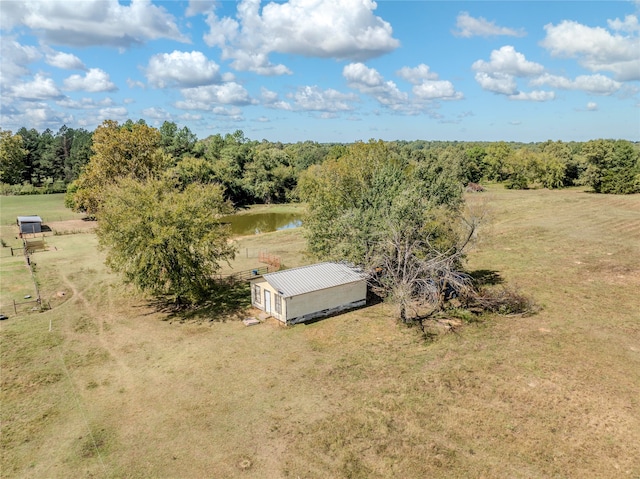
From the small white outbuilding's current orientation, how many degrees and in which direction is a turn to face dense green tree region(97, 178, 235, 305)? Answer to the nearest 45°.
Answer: approximately 45° to its right

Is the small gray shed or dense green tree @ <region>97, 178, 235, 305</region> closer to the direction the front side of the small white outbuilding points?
the dense green tree

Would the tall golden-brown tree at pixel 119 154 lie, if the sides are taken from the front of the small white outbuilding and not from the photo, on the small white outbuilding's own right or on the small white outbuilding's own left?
on the small white outbuilding's own right

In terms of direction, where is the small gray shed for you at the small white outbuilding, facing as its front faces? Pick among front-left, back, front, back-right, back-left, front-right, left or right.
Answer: right

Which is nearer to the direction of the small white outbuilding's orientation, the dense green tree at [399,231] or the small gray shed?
the small gray shed

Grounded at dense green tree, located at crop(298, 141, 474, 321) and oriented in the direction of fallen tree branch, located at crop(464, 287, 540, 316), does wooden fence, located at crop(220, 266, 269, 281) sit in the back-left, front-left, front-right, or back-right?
back-left

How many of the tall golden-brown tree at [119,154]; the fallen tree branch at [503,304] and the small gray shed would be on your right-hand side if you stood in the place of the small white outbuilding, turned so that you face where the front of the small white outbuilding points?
2

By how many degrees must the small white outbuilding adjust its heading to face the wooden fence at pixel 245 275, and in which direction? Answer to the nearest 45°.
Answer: approximately 90° to its right

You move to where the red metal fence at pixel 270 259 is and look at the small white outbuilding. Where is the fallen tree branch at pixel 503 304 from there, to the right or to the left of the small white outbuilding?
left

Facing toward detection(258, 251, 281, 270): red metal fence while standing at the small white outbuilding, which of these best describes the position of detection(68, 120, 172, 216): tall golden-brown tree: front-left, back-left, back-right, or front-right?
front-left

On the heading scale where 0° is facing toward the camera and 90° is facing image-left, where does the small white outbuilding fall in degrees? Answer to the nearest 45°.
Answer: approximately 45°

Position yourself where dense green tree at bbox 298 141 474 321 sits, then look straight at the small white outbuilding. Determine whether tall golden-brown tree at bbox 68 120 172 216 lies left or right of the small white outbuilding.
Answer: right
